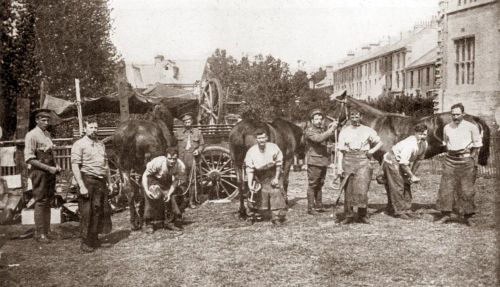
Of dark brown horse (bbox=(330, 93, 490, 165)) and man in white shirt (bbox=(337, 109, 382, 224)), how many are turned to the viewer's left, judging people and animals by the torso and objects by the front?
1

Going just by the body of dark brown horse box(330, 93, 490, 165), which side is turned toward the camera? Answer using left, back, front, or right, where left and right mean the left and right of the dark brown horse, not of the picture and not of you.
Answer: left

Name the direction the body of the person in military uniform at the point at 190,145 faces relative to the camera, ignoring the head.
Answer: toward the camera

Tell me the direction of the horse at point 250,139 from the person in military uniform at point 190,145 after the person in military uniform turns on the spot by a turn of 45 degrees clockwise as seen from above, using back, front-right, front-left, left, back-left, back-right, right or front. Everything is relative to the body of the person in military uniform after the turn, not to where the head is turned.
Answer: left

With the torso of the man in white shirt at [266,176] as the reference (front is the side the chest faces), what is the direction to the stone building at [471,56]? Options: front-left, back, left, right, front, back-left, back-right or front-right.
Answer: back-left

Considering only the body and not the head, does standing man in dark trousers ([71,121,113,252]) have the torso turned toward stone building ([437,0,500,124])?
no

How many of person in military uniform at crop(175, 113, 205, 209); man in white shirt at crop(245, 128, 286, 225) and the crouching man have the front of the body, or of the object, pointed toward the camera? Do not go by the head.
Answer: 3

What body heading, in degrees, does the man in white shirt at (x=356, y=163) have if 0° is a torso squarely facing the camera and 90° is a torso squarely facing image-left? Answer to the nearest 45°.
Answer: approximately 0°

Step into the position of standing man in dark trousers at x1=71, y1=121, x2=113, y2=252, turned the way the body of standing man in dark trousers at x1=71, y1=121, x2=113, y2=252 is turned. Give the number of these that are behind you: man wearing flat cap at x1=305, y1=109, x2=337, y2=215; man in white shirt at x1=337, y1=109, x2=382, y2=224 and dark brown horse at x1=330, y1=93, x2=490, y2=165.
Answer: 0

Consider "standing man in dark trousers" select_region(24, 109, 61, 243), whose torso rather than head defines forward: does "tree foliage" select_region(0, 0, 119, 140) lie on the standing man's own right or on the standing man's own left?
on the standing man's own left

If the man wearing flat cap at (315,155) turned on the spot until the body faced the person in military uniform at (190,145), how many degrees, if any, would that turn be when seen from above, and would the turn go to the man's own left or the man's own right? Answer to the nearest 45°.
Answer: approximately 135° to the man's own right

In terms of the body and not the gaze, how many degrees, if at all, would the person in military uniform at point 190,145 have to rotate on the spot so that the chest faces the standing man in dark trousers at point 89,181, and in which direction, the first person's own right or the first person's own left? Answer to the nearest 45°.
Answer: approximately 45° to the first person's own right

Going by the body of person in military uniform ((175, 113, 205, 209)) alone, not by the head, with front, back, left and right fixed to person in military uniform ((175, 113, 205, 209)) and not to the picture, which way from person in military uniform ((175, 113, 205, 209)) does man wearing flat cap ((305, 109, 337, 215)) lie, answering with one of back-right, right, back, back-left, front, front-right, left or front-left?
front-left

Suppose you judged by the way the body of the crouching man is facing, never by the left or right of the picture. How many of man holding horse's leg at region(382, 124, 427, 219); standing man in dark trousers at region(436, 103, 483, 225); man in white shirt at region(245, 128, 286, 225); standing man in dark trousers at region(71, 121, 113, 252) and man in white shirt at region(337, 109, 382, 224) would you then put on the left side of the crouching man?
4

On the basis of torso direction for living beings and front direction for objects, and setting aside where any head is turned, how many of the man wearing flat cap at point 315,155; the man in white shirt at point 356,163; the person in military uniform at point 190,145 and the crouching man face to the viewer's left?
0

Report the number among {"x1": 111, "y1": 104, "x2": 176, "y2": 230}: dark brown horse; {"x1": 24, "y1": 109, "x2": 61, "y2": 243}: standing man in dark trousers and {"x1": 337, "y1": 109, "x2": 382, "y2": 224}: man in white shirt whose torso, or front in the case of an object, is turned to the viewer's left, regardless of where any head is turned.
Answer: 0

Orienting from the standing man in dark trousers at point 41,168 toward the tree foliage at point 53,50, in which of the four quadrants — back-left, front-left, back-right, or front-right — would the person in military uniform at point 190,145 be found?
front-right
